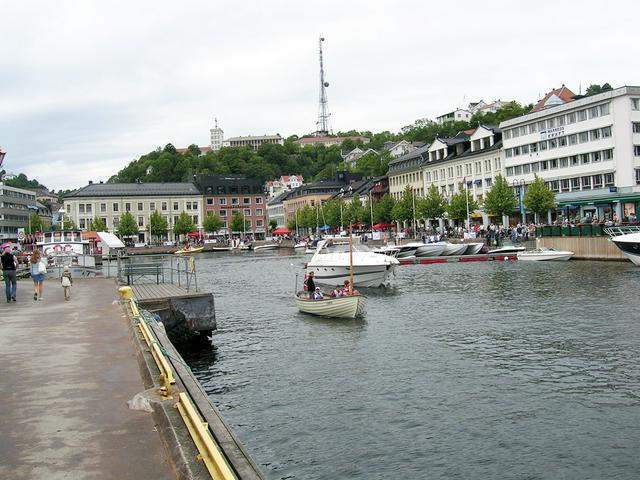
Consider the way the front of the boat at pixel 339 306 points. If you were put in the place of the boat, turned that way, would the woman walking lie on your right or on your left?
on your right

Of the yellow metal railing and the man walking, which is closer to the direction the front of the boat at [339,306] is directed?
the yellow metal railing

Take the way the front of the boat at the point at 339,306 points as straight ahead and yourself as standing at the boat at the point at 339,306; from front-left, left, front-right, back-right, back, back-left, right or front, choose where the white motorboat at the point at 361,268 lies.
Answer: back-left
